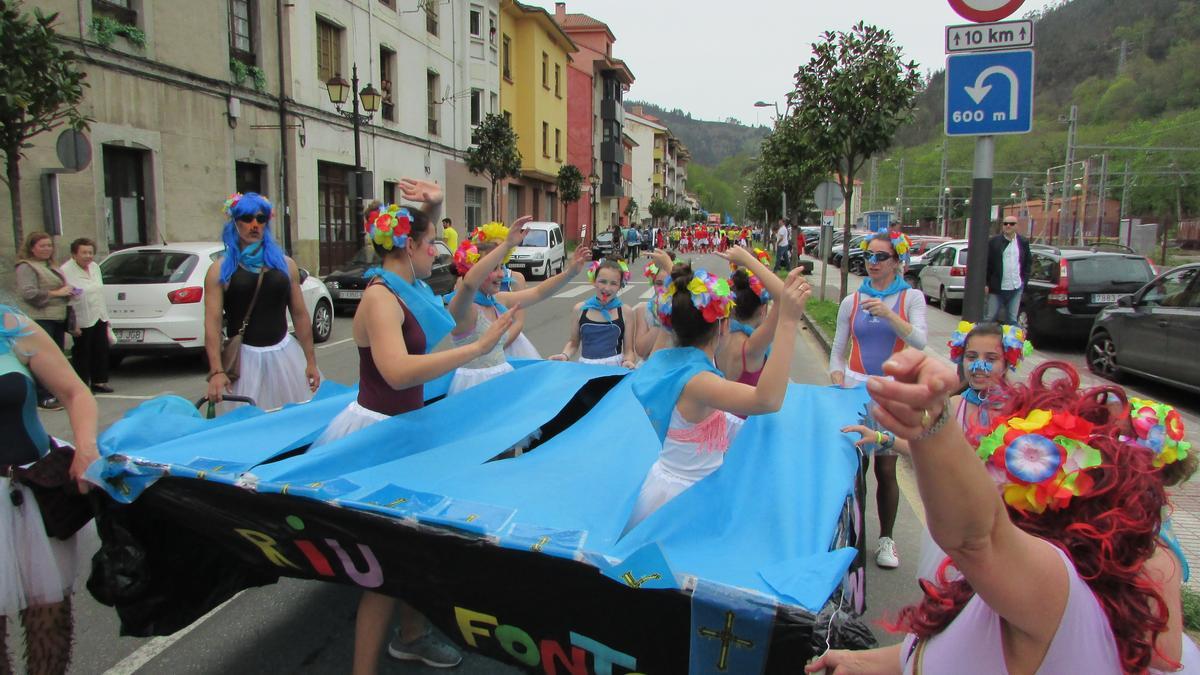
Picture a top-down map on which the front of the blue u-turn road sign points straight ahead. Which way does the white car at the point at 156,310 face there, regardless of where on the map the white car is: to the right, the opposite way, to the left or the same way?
the opposite way

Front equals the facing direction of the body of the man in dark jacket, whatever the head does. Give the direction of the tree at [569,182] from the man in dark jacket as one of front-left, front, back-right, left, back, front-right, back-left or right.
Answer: back-right

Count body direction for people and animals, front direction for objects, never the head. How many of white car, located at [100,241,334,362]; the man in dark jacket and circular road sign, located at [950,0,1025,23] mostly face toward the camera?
2

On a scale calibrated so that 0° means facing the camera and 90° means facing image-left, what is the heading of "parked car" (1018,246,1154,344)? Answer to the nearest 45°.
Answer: approximately 135°

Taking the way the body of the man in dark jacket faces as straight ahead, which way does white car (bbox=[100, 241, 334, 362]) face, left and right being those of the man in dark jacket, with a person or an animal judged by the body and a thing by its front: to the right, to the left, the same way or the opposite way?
the opposite way

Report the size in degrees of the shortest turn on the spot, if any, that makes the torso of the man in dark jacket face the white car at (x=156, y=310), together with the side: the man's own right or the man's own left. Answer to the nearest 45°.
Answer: approximately 45° to the man's own right

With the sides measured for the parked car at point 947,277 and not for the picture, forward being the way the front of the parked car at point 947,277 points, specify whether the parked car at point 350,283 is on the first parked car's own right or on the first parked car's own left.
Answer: on the first parked car's own left

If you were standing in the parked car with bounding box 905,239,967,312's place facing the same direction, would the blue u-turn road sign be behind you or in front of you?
behind

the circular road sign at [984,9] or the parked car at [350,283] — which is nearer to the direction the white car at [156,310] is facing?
the parked car

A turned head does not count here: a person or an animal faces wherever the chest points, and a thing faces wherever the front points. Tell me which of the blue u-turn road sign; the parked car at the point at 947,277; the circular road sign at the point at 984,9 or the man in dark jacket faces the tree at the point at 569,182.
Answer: the parked car

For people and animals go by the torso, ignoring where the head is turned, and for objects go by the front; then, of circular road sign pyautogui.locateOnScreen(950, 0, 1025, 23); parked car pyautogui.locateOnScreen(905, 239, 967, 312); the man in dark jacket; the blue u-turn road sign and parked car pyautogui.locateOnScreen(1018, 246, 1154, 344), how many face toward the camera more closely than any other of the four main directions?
3

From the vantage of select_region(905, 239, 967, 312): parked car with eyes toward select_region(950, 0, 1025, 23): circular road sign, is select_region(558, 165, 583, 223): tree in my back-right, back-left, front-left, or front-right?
back-right
